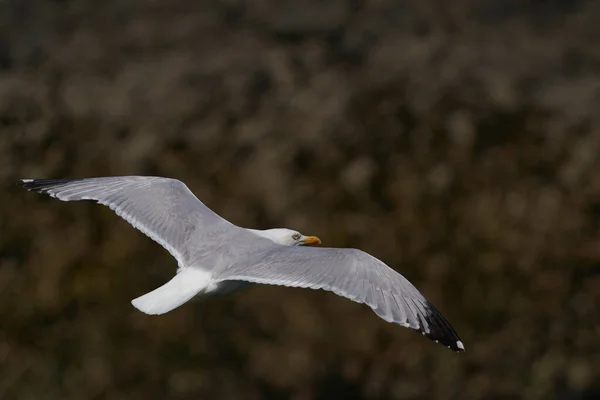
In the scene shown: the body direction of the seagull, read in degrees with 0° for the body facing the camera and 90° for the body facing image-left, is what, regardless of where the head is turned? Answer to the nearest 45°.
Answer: approximately 225°
